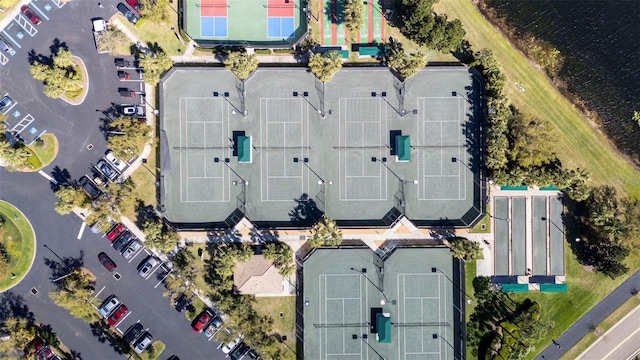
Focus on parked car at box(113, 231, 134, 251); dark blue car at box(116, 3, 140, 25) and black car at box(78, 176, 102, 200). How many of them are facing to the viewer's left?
0

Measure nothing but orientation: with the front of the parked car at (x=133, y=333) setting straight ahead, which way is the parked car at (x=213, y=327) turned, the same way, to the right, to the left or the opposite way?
the opposite way

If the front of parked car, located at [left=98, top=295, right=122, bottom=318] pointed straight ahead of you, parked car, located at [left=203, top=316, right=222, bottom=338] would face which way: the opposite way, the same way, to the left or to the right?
the opposite way
